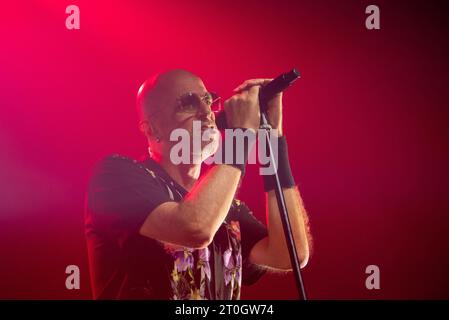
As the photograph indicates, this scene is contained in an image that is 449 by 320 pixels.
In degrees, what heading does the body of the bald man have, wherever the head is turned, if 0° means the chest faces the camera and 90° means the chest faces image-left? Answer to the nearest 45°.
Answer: approximately 315°
